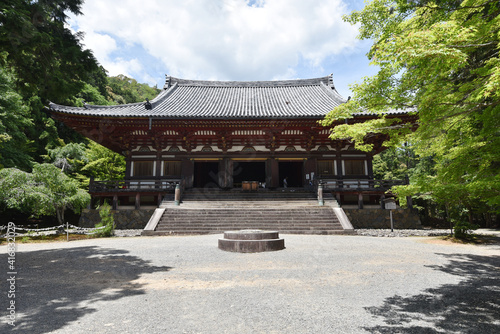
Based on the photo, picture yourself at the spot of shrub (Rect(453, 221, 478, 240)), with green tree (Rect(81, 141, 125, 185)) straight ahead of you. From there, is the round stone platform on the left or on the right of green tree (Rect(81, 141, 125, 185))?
left

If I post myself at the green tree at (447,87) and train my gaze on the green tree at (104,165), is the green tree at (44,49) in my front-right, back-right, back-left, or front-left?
front-left

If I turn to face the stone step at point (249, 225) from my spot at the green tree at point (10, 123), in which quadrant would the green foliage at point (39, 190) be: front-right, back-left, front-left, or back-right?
front-right

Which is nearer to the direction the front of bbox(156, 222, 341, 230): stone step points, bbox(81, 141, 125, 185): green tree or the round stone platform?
the round stone platform

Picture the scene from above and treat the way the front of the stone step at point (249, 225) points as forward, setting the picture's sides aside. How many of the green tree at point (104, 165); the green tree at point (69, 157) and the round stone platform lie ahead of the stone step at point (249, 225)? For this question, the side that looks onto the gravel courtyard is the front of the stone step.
1

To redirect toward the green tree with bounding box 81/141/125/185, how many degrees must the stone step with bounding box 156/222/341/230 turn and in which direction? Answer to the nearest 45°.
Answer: approximately 135° to its right

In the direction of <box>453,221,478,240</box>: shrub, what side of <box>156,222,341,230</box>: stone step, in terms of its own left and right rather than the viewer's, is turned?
left

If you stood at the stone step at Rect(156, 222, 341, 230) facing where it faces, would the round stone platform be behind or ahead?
ahead

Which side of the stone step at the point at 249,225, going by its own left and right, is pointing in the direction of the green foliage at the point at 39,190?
right

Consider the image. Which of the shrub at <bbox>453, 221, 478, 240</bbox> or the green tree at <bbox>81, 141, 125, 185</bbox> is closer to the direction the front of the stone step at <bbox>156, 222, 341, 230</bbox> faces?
the shrub

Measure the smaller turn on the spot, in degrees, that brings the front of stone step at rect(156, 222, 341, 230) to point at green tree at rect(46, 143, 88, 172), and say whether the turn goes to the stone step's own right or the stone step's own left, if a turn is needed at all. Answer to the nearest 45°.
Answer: approximately 135° to the stone step's own right

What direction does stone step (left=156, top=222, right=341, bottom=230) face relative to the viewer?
toward the camera
